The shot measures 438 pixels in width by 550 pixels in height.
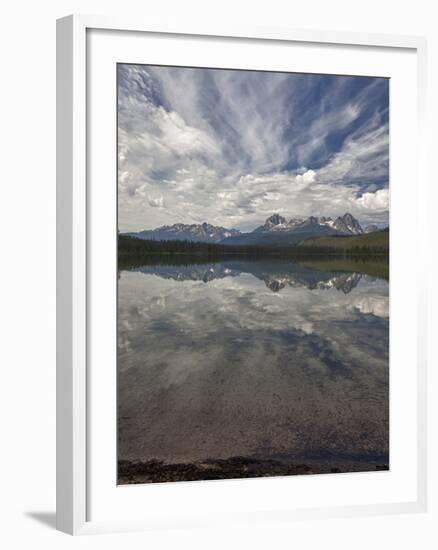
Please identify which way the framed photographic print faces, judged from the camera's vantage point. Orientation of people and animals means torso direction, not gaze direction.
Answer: facing the viewer and to the right of the viewer
